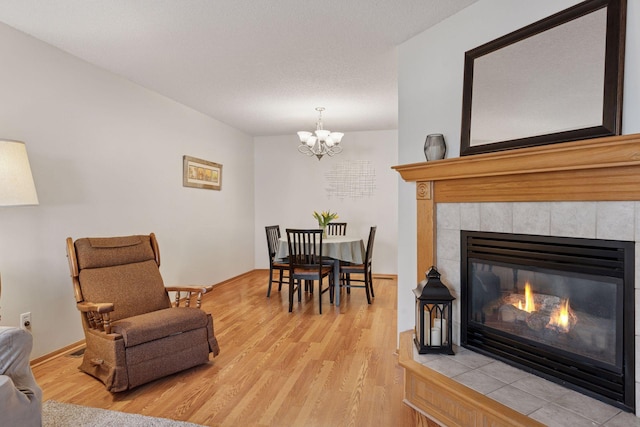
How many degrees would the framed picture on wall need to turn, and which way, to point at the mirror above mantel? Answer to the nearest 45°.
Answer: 0° — it already faces it

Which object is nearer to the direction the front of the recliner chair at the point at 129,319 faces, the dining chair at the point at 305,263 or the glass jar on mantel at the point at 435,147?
the glass jar on mantel

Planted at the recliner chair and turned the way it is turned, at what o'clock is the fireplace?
The fireplace is roughly at 12 o'clock from the recliner chair.

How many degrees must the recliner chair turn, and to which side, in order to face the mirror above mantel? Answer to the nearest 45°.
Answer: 0° — it already faces it

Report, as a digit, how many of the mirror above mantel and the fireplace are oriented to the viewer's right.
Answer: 0

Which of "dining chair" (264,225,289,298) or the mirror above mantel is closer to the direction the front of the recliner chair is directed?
the mirror above mantel

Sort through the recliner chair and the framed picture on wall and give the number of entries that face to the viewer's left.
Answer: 0

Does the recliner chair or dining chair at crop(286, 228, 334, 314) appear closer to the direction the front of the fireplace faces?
the recliner chair

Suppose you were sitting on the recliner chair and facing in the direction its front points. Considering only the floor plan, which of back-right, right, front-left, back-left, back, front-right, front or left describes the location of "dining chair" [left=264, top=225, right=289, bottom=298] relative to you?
left

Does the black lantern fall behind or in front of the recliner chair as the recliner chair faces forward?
in front
